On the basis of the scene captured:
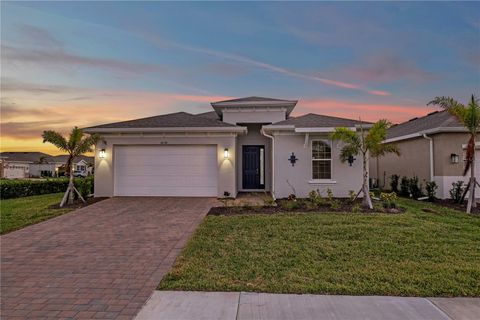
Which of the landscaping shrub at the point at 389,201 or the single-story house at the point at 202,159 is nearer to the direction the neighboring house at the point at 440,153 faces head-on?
the landscaping shrub

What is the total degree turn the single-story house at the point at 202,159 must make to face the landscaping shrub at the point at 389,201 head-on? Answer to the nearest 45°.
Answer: approximately 45° to its left

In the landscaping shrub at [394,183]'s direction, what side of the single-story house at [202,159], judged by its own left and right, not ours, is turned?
left

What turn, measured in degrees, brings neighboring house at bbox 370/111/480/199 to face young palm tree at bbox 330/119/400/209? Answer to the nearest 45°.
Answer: approximately 90° to its right

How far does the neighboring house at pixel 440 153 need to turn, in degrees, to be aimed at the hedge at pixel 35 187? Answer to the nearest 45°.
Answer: approximately 90° to its right

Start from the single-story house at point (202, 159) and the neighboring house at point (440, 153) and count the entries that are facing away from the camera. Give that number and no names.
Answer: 0

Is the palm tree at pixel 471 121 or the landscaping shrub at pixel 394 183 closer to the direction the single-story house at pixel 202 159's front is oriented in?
the palm tree

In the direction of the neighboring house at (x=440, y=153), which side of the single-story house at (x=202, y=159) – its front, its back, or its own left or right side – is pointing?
left

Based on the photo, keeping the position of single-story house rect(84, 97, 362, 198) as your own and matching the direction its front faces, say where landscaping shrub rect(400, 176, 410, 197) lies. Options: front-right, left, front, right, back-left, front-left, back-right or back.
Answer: left

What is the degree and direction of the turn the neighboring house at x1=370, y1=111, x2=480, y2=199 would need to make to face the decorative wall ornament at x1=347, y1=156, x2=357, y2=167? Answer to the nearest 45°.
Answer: approximately 90° to its right

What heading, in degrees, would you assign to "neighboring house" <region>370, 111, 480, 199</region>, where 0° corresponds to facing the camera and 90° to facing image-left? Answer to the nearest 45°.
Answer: approximately 315°

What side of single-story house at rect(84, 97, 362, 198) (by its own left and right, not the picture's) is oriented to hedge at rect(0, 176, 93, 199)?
right
